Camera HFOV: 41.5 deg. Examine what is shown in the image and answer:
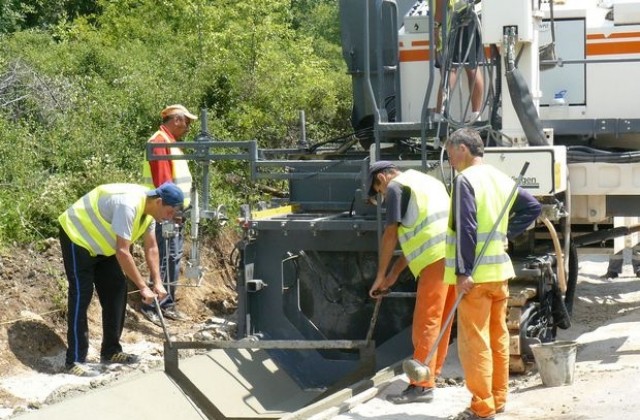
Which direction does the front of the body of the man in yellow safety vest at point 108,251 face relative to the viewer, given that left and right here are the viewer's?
facing to the right of the viewer

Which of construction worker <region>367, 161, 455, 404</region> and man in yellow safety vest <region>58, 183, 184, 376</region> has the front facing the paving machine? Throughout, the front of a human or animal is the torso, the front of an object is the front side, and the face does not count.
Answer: the man in yellow safety vest

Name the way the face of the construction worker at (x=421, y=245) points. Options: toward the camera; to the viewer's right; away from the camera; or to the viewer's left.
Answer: to the viewer's left

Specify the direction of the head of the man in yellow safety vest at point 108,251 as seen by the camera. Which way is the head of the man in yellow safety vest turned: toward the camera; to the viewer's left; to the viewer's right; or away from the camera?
to the viewer's right
